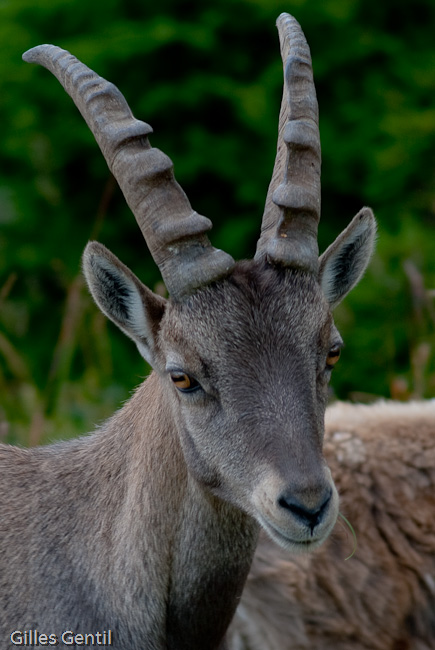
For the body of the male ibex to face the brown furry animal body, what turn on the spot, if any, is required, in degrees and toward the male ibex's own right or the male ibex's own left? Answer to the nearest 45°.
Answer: approximately 90° to the male ibex's own left

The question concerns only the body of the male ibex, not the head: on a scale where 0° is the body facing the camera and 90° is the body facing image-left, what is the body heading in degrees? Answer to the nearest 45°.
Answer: approximately 315°
